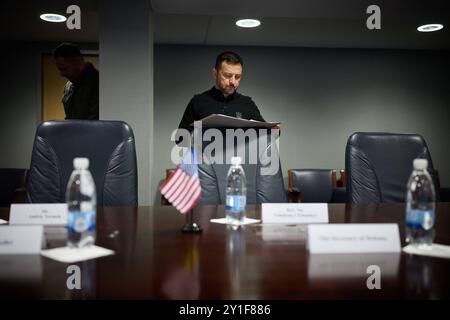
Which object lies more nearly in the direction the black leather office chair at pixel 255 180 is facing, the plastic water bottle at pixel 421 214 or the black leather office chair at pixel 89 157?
the plastic water bottle

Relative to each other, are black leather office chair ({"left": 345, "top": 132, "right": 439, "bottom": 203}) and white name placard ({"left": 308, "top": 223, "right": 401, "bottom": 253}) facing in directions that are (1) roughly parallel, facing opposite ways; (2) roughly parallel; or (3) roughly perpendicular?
roughly parallel

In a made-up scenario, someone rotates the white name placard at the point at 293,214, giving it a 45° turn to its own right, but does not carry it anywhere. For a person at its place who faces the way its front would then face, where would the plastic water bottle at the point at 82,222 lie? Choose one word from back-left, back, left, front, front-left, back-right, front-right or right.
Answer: front

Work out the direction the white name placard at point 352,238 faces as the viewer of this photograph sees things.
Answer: facing the viewer

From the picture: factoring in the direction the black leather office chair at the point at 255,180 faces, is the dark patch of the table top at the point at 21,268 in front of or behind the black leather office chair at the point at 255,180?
in front

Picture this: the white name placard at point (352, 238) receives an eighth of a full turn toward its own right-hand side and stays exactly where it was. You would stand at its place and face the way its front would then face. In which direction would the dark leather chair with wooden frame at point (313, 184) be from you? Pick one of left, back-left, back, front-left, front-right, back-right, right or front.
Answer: back-right

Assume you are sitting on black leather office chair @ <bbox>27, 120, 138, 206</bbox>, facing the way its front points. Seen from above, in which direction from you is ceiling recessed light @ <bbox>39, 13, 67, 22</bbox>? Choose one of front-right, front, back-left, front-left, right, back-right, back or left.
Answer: back

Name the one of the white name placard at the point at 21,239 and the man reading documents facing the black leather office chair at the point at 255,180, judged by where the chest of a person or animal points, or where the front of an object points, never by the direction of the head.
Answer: the man reading documents

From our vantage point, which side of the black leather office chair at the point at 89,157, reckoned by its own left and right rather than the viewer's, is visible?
front

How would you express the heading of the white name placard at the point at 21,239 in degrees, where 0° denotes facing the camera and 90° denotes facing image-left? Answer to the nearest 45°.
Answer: approximately 0°

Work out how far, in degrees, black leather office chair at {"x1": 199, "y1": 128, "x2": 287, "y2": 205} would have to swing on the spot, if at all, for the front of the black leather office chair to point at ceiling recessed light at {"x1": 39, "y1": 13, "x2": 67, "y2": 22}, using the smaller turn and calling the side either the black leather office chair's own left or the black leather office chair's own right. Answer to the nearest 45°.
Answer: approximately 135° to the black leather office chair's own right

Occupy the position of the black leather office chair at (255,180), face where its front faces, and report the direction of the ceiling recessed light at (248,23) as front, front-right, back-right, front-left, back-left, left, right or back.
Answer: back

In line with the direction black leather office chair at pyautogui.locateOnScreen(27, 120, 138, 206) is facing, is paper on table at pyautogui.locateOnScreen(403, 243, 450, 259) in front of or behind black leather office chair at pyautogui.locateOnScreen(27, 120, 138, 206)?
in front

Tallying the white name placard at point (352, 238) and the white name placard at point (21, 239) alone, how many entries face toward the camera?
2

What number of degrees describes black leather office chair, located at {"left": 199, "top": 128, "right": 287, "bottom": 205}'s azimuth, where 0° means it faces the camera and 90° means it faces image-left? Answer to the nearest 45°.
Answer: approximately 0°
